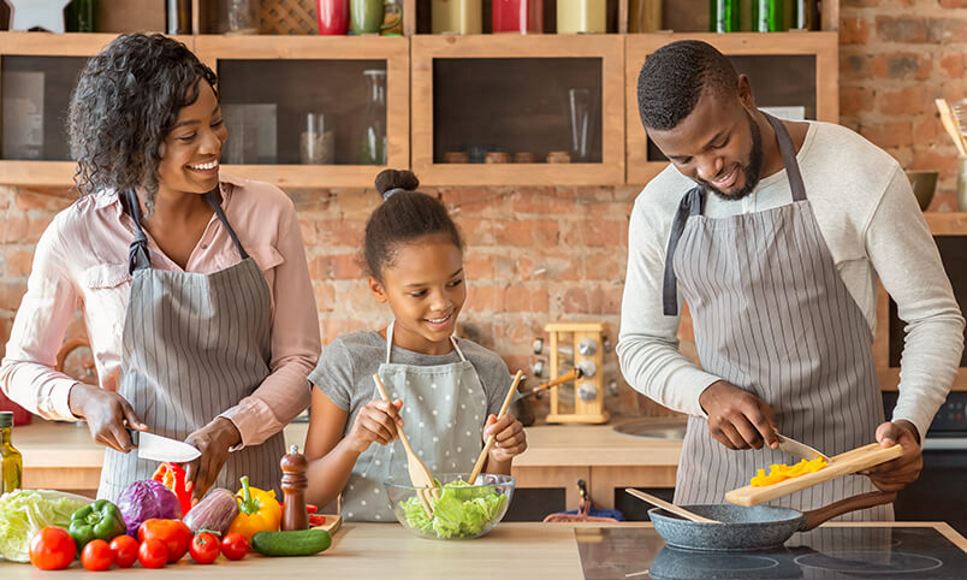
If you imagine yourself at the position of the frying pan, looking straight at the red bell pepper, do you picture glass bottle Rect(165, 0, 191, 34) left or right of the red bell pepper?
right

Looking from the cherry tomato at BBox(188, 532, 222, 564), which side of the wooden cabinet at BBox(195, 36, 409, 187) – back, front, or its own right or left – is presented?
front

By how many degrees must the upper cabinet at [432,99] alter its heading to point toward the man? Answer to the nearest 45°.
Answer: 0° — it already faces them

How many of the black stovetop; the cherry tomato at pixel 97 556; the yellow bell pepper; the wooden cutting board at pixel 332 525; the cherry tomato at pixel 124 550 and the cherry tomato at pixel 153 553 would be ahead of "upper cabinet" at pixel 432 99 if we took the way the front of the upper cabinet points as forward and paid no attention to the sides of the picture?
6

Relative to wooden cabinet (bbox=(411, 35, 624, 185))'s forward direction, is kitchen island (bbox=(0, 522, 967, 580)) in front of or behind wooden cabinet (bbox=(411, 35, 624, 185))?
in front

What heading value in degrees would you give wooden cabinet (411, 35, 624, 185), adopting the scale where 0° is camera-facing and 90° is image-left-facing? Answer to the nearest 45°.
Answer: approximately 0°

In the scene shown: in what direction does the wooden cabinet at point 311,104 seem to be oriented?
toward the camera

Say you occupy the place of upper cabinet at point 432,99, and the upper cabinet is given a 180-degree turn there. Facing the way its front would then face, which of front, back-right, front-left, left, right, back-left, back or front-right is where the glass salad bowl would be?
back

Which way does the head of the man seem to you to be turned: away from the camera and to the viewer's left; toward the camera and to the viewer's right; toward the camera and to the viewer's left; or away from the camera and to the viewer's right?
toward the camera and to the viewer's left

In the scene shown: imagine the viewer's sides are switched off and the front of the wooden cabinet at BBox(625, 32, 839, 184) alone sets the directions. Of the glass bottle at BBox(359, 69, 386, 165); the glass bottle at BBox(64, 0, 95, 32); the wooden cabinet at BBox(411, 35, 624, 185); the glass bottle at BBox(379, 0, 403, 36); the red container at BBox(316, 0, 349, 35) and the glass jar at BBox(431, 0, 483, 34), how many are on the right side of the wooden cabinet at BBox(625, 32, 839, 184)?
6

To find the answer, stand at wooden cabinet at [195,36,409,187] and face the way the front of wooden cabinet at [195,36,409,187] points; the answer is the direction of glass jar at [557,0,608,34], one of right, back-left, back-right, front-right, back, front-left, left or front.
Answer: left

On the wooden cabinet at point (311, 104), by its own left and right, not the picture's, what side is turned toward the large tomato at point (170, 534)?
front

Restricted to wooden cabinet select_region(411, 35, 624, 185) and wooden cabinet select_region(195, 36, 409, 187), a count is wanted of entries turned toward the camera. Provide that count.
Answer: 2

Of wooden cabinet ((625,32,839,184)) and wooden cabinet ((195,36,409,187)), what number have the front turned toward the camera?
2

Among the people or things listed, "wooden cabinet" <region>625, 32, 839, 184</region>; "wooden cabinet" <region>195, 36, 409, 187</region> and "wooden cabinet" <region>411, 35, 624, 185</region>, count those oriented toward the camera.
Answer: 3

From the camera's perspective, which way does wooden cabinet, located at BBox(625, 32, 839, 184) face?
toward the camera
